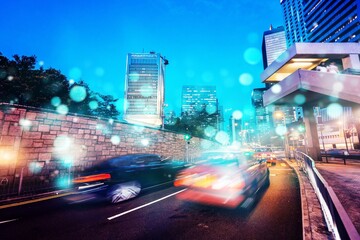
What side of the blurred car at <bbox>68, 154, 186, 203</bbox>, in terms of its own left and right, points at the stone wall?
left

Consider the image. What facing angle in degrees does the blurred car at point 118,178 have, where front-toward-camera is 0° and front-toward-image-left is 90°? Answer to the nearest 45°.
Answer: approximately 225°

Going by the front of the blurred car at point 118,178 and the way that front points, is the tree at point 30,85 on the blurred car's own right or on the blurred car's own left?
on the blurred car's own left

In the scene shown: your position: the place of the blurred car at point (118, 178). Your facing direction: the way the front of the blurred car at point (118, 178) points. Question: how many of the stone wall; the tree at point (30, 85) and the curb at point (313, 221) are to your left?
2

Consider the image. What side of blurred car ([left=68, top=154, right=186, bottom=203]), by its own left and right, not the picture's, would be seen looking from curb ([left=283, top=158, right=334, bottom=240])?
right
